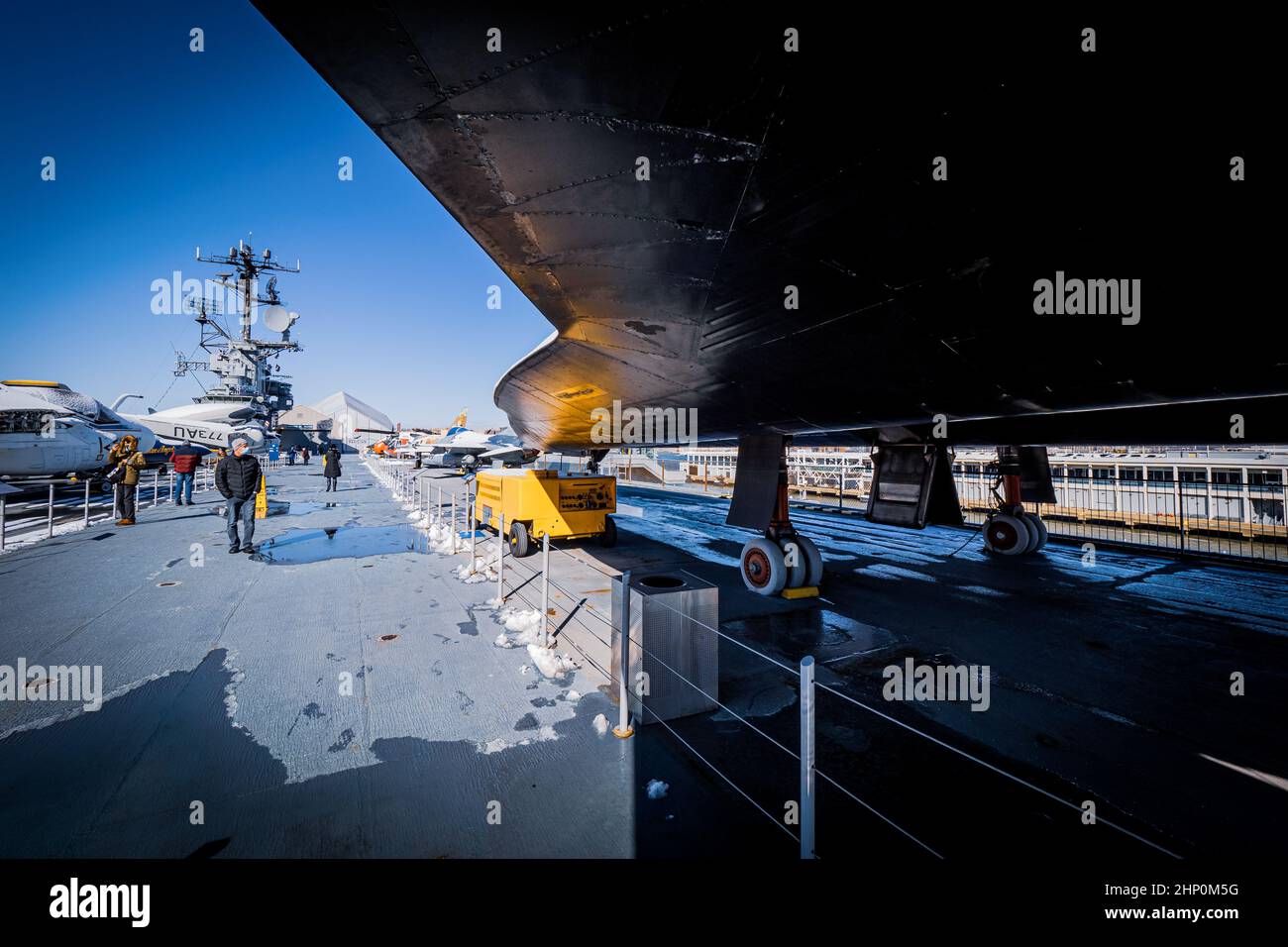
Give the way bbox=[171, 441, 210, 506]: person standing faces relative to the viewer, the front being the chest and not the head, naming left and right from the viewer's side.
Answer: facing away from the viewer

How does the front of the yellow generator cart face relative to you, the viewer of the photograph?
facing the viewer and to the right of the viewer

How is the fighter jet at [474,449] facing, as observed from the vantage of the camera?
facing the viewer and to the left of the viewer

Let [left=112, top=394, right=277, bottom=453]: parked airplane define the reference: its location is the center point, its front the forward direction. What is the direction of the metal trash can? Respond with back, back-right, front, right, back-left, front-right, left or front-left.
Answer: front-right

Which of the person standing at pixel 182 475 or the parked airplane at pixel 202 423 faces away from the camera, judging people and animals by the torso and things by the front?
the person standing

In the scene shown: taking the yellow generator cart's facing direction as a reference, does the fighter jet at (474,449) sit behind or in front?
behind

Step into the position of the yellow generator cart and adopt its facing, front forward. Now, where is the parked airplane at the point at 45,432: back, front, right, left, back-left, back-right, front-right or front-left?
back

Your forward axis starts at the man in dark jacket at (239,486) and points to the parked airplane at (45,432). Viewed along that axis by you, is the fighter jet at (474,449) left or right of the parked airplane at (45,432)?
right

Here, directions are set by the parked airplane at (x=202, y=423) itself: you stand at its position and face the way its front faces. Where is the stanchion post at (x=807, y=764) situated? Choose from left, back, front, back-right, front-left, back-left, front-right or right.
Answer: front-right

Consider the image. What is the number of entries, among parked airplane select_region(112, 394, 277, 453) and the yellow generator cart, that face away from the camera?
0
